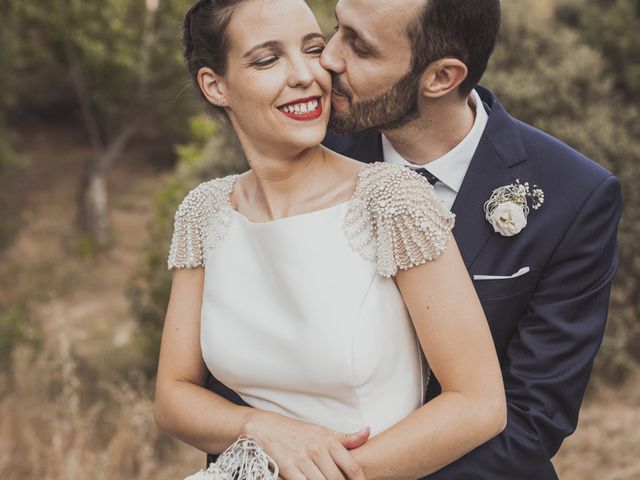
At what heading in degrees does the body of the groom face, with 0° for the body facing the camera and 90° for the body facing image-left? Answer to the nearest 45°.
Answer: approximately 45°

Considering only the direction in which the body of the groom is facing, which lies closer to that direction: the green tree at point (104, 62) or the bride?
the bride

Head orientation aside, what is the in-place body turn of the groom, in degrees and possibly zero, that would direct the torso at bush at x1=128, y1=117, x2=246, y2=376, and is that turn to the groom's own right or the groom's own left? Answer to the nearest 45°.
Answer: approximately 90° to the groom's own right

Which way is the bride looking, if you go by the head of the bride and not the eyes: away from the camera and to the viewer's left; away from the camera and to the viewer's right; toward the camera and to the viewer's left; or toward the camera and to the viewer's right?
toward the camera and to the viewer's right

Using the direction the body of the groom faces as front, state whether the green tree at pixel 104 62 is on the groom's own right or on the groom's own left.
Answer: on the groom's own right
